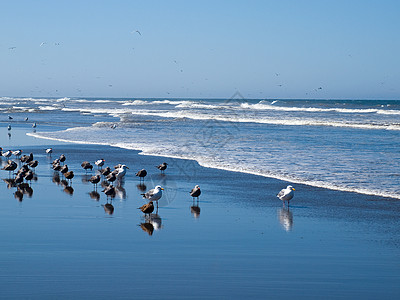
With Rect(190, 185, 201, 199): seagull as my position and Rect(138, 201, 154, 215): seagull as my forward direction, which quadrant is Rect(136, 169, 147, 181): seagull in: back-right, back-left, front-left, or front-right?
back-right

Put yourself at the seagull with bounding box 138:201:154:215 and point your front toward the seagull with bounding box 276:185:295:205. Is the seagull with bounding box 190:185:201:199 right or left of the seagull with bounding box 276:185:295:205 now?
left

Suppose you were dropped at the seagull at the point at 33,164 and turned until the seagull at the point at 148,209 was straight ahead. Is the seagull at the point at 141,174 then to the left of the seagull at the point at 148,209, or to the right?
left
